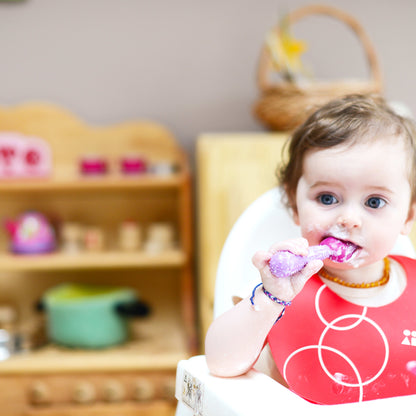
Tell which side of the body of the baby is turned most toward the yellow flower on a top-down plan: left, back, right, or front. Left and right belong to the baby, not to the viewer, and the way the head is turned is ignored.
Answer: back

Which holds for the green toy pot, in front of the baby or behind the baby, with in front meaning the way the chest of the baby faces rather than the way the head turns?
behind

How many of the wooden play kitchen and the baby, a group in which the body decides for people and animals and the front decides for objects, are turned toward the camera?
2

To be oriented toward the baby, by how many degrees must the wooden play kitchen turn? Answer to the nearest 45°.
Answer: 0° — it already faces them

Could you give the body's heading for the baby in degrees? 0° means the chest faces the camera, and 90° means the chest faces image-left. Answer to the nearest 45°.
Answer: approximately 0°

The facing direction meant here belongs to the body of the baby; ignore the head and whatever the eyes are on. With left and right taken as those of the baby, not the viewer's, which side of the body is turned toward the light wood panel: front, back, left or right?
back

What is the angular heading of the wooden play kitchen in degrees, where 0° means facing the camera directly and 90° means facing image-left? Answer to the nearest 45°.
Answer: approximately 0°
